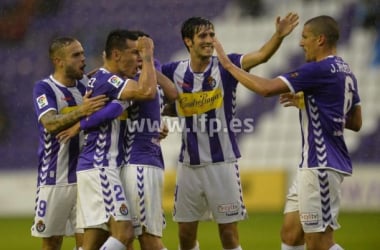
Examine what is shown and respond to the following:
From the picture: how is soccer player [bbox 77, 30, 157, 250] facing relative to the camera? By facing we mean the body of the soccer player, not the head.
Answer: to the viewer's right

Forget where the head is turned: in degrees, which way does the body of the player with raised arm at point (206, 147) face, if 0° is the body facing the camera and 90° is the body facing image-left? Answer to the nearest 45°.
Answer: approximately 0°

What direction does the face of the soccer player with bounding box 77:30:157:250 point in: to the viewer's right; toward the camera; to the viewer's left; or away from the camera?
to the viewer's right

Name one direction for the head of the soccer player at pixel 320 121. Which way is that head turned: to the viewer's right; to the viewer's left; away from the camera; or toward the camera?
to the viewer's left

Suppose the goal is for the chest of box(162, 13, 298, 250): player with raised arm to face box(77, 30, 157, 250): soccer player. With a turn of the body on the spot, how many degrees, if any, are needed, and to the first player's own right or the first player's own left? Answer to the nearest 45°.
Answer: approximately 45° to the first player's own right

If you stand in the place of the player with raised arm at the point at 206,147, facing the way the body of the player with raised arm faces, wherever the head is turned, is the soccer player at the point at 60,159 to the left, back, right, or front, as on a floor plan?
right

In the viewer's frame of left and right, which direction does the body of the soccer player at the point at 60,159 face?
facing the viewer and to the right of the viewer

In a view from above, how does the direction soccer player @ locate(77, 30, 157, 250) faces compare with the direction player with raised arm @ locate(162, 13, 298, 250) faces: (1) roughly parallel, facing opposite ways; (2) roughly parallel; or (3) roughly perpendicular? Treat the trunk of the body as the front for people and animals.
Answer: roughly perpendicular
